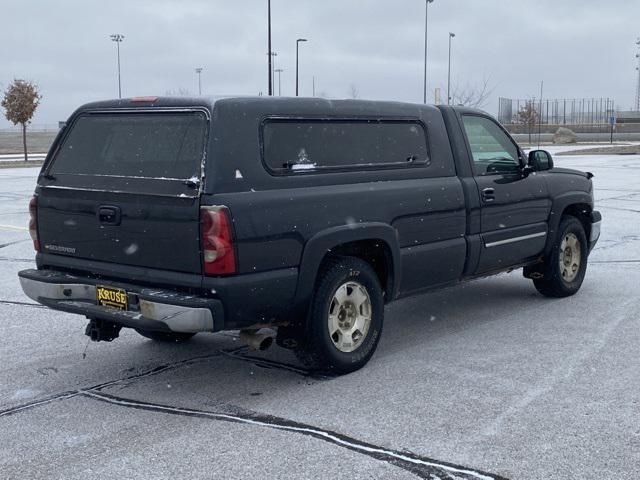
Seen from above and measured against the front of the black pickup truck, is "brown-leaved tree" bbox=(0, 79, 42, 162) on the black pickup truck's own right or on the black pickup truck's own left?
on the black pickup truck's own left

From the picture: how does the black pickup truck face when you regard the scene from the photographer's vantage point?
facing away from the viewer and to the right of the viewer
